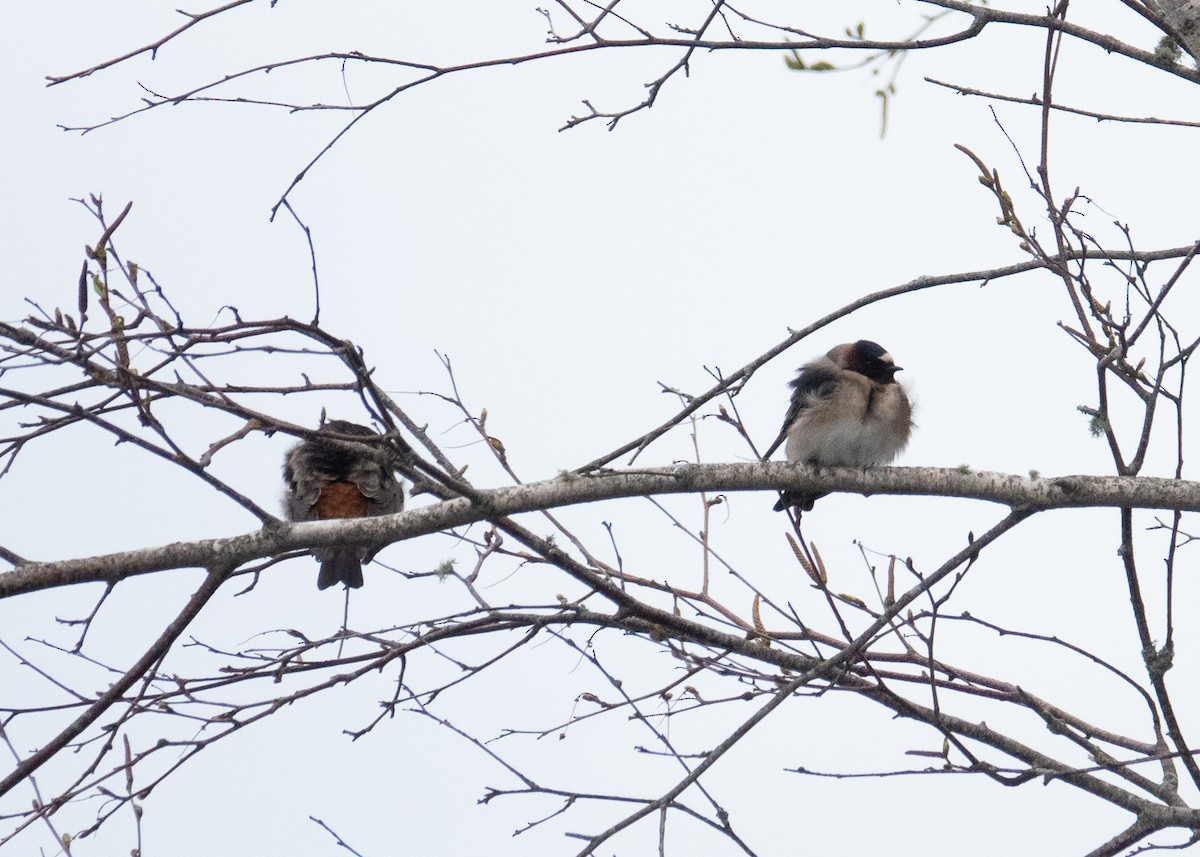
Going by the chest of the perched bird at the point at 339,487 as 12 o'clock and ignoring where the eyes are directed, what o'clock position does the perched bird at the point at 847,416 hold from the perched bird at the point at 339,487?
the perched bird at the point at 847,416 is roughly at 4 o'clock from the perched bird at the point at 339,487.

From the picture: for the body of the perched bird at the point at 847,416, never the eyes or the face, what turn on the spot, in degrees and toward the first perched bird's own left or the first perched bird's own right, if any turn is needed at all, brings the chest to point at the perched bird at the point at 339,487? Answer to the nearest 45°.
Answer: approximately 135° to the first perched bird's own right

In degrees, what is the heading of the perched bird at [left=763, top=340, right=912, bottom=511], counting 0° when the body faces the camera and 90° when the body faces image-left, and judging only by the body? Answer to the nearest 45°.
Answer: approximately 315°

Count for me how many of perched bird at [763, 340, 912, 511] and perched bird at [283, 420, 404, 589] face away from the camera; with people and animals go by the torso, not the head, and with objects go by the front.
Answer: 1

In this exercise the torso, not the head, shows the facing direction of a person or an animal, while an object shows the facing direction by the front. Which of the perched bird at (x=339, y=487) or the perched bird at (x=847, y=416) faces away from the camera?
the perched bird at (x=339, y=487)

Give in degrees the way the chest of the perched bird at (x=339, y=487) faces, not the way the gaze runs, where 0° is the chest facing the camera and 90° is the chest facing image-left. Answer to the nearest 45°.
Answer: approximately 180°
